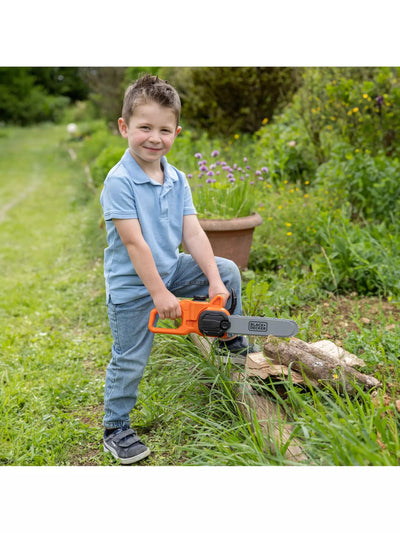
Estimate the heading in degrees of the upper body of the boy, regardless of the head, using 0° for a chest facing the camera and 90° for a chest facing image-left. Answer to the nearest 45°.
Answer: approximately 315°

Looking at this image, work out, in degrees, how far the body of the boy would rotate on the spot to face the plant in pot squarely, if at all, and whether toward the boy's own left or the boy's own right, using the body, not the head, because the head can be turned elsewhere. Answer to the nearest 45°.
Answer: approximately 135° to the boy's own left

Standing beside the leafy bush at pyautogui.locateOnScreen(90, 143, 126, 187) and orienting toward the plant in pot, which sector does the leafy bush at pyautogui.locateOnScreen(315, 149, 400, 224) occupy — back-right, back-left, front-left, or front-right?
front-left

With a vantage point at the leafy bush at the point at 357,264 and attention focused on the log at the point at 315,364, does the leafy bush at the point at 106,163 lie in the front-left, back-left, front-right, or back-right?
back-right

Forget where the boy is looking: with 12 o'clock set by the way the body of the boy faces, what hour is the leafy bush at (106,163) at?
The leafy bush is roughly at 7 o'clock from the boy.

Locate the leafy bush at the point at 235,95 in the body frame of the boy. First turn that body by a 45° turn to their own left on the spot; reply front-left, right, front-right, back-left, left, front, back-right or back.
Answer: left

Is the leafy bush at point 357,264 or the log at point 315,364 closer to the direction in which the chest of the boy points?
the log

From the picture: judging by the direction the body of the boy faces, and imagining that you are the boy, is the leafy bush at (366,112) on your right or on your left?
on your left

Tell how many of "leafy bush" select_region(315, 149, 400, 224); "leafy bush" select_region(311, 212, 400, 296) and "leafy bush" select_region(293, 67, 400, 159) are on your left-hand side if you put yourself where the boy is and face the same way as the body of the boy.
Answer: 3

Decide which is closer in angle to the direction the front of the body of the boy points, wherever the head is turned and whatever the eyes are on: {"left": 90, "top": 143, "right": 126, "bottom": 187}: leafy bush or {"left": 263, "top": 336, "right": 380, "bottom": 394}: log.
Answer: the log

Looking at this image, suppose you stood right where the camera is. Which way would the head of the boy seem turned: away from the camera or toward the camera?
toward the camera

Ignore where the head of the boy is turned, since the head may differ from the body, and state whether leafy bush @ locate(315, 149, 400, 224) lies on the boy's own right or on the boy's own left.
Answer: on the boy's own left

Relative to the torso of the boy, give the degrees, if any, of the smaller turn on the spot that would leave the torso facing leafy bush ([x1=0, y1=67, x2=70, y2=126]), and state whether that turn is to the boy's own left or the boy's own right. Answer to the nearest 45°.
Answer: approximately 135° to the boy's own left

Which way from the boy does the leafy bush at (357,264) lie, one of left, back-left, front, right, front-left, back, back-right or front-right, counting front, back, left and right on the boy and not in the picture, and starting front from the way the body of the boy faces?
left
